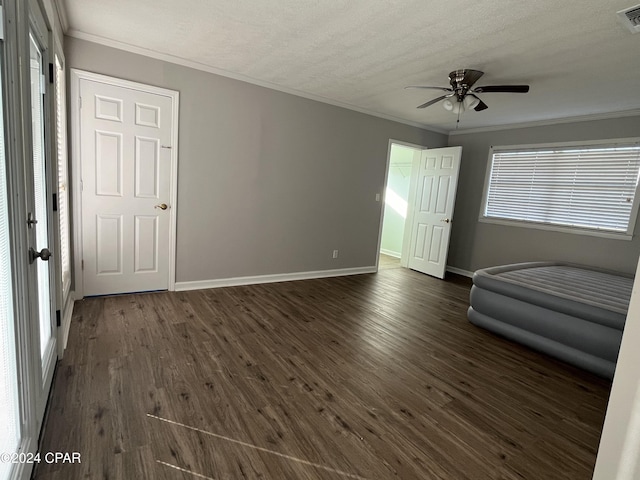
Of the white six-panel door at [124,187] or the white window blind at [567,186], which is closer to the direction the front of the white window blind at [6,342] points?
the white window blind

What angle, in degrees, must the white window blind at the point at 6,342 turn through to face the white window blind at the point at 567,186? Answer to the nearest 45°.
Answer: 0° — it already faces it

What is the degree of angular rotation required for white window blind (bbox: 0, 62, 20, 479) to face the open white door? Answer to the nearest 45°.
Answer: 0° — it already faces it

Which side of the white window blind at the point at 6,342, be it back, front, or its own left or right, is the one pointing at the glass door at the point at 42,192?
left

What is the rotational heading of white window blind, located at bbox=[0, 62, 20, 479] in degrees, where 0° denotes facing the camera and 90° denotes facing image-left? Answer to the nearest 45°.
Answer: approximately 270°

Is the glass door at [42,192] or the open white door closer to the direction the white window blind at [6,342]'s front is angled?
the open white door
